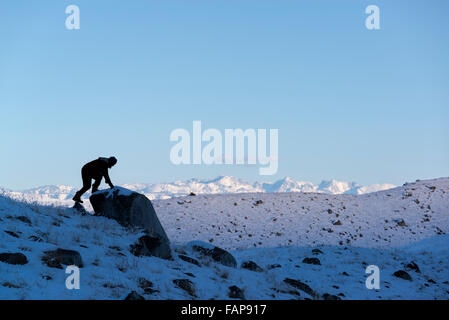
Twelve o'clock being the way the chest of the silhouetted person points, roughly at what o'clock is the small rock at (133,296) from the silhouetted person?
The small rock is roughly at 3 o'clock from the silhouetted person.

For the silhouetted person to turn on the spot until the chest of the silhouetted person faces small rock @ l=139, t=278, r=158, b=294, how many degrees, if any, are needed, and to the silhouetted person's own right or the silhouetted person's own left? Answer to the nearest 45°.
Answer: approximately 90° to the silhouetted person's own right

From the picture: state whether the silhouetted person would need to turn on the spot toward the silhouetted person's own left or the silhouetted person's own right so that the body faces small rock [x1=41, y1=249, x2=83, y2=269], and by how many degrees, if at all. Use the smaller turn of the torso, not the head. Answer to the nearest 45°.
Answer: approximately 90° to the silhouetted person's own right

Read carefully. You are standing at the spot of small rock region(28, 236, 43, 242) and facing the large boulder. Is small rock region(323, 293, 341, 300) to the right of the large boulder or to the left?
right

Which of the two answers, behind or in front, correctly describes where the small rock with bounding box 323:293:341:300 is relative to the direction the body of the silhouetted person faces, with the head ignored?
in front

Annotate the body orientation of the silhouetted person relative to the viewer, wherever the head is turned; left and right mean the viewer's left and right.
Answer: facing to the right of the viewer

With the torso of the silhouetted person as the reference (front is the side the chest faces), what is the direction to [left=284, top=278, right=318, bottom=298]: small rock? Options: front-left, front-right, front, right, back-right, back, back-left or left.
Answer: front-right

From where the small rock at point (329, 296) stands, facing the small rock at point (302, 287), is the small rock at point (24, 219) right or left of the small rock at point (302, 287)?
left

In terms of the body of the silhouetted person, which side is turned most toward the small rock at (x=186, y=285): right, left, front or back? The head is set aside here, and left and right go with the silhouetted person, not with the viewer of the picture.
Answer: right

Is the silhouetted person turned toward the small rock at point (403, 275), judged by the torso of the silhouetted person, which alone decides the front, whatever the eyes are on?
yes
